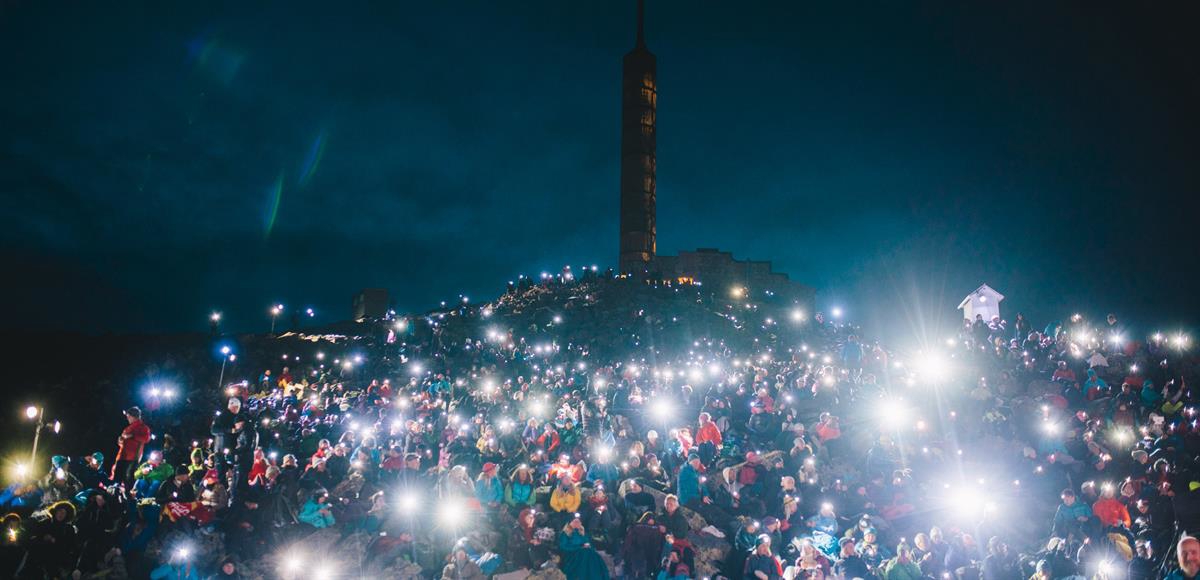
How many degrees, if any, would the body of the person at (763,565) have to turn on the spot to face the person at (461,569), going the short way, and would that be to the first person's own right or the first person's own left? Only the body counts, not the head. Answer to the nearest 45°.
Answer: approximately 90° to the first person's own right

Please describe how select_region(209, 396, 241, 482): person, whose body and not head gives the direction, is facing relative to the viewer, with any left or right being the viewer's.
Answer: facing the viewer and to the right of the viewer

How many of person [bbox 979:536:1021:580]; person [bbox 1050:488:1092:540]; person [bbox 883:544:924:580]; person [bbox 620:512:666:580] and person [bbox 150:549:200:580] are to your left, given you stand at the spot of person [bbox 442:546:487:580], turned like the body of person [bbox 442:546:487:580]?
4

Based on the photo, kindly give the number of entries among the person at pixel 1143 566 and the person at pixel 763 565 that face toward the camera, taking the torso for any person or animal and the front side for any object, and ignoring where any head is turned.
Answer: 2

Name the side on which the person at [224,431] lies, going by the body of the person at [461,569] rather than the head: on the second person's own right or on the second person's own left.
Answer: on the second person's own right

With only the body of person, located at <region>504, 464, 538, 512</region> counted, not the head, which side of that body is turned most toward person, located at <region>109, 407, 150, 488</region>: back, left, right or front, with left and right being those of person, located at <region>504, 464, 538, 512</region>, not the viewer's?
right

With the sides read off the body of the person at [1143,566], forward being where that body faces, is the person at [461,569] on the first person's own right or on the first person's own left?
on the first person's own right

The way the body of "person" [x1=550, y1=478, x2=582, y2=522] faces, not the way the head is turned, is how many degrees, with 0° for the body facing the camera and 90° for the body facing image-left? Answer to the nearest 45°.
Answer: approximately 0°

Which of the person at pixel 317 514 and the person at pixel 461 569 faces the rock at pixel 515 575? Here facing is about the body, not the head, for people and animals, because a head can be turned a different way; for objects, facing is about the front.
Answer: the person at pixel 317 514
